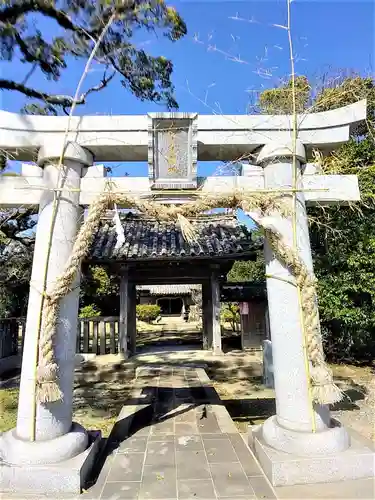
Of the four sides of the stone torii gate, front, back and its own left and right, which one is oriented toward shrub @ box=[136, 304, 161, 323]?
back

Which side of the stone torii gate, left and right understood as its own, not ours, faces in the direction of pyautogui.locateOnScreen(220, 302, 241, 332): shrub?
back

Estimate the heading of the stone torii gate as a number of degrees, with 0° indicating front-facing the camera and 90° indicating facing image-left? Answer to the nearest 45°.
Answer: approximately 0°
